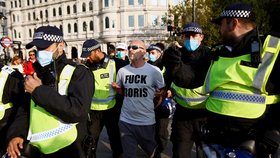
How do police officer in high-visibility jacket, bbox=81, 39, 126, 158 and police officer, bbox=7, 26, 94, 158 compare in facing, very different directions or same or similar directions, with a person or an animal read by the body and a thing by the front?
same or similar directions

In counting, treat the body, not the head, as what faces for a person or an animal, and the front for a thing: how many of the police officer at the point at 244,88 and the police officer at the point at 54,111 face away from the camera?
0

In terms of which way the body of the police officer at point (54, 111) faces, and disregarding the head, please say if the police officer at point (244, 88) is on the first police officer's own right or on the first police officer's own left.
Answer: on the first police officer's own left

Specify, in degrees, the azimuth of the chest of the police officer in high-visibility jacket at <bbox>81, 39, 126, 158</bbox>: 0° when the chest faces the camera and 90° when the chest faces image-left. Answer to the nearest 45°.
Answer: approximately 45°

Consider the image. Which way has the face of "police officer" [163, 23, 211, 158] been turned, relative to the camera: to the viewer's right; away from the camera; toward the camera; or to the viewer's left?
toward the camera

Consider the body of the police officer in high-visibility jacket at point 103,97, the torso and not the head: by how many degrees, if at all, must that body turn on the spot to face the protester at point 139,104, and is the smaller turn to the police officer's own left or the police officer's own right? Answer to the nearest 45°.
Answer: approximately 90° to the police officer's own left
